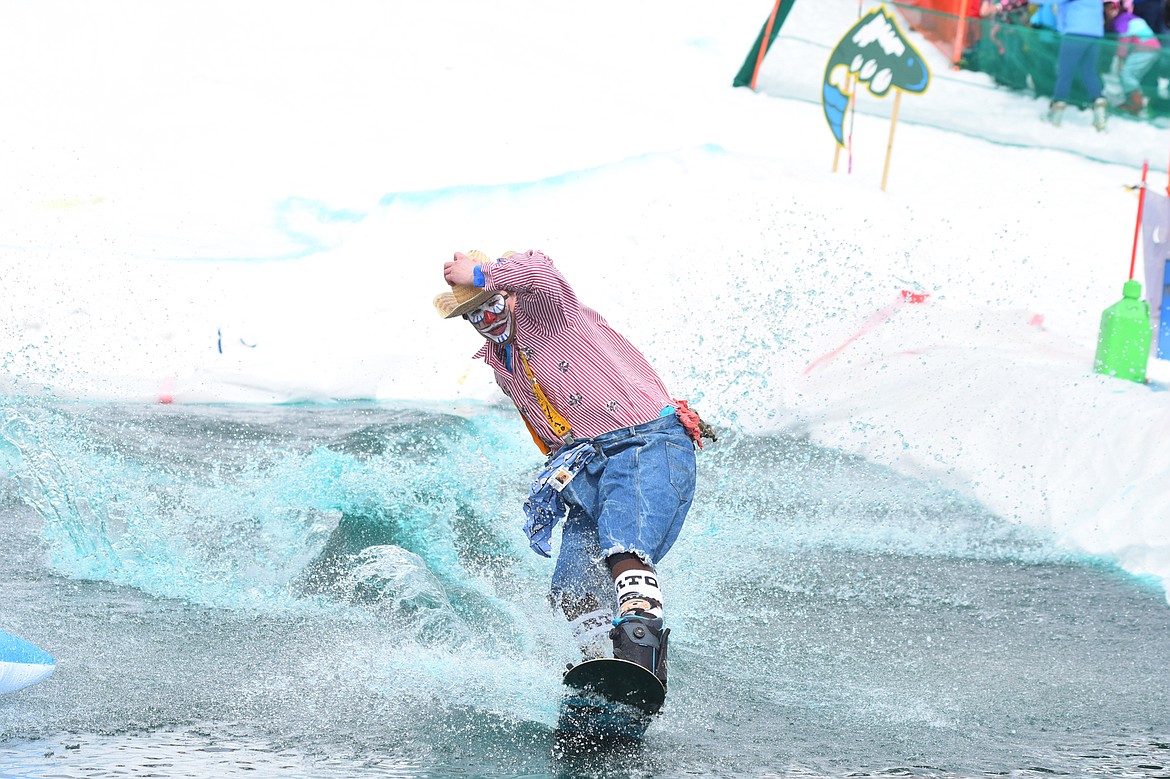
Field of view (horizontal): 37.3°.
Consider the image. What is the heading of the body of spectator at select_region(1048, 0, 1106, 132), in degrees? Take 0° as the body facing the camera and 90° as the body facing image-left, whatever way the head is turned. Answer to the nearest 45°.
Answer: approximately 0°

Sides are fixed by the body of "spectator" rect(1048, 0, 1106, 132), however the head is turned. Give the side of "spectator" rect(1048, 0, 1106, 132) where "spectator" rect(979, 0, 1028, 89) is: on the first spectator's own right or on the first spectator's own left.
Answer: on the first spectator's own right

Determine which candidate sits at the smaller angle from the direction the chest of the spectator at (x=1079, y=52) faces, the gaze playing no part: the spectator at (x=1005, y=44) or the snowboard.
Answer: the snowboard

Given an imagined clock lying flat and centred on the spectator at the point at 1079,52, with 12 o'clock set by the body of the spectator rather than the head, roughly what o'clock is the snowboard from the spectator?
The snowboard is roughly at 12 o'clock from the spectator.
